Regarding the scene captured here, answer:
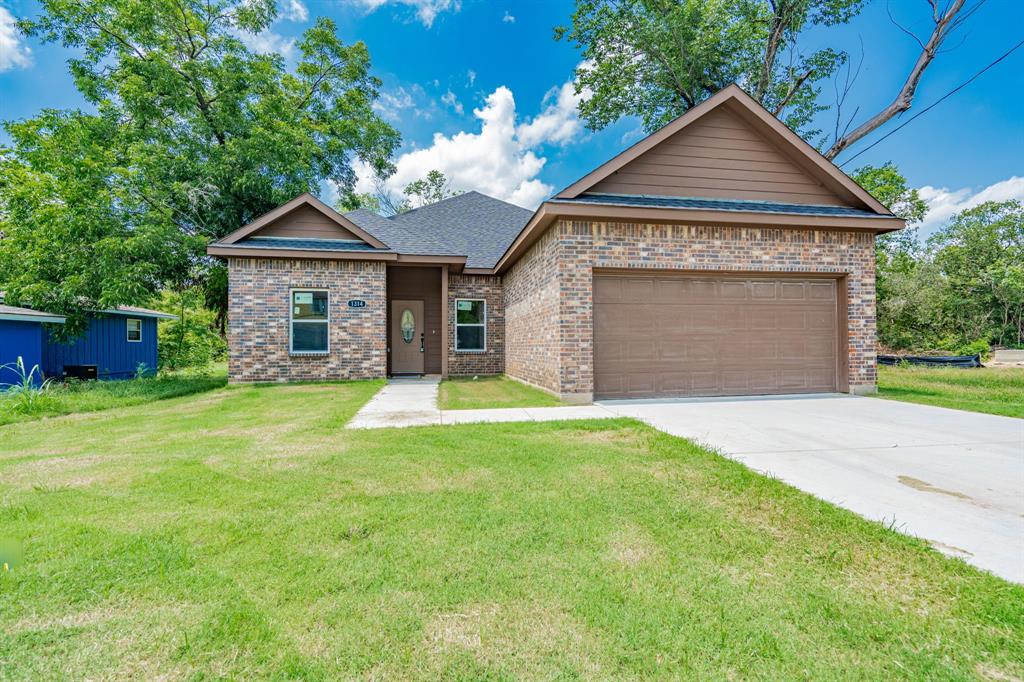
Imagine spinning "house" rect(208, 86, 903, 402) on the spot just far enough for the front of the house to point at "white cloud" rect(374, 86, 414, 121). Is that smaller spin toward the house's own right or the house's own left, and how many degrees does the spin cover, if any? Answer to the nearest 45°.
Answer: approximately 135° to the house's own right

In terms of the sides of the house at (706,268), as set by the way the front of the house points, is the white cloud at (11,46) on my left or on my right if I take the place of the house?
on my right

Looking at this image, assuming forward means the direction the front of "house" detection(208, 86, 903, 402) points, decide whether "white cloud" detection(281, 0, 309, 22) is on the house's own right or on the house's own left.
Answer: on the house's own right

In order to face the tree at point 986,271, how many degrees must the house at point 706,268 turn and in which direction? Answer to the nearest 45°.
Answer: approximately 135° to its left

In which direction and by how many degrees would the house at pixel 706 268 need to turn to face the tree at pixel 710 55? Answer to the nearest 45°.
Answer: approximately 180°

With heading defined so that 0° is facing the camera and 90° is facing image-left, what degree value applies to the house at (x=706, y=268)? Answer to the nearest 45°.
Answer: approximately 0°

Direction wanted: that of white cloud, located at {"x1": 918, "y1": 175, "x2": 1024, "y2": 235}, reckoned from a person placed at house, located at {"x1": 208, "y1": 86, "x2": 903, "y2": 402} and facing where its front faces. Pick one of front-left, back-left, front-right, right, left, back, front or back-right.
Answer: back-left

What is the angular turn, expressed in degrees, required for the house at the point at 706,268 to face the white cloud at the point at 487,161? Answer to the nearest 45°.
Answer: approximately 180°
